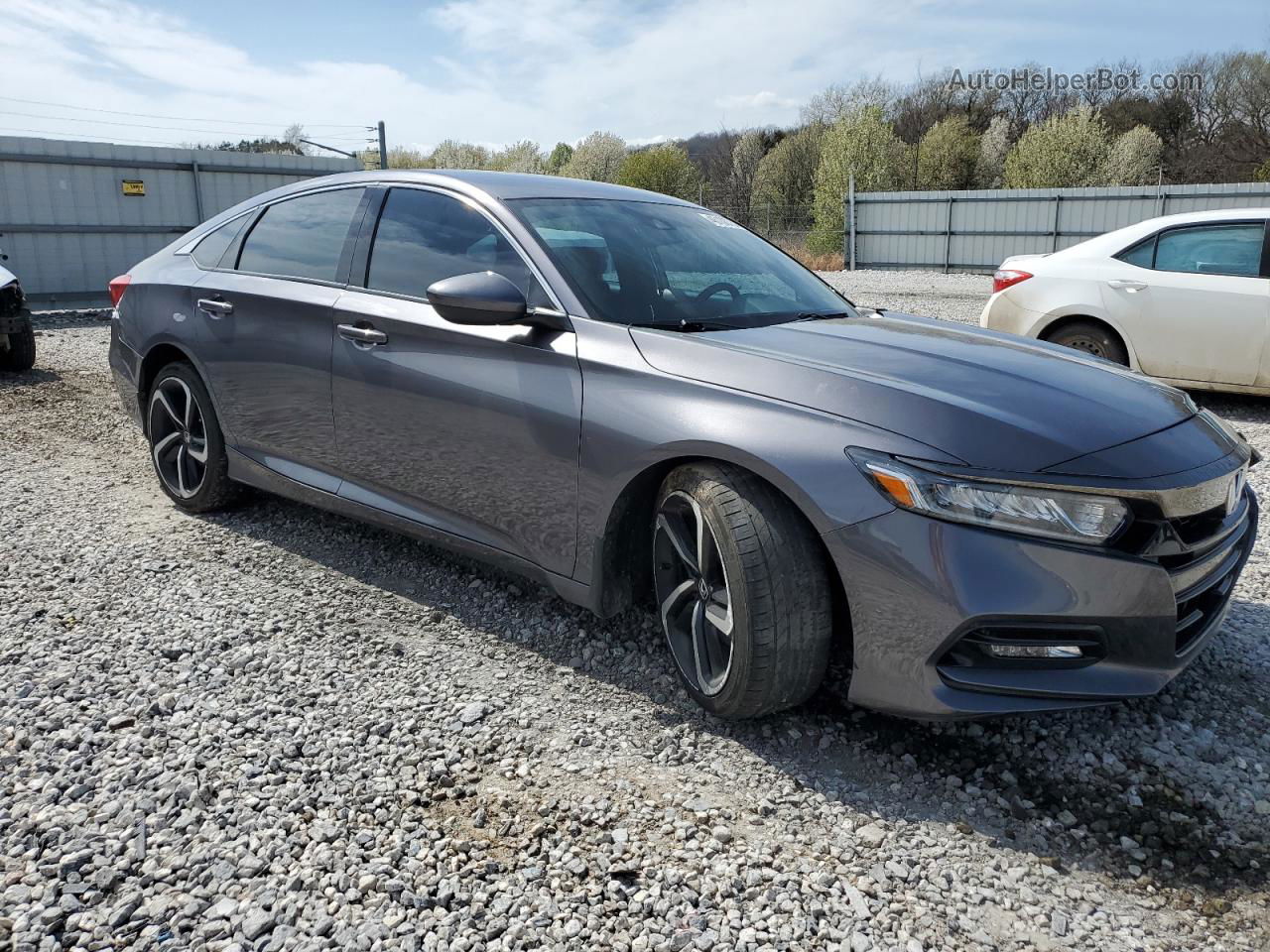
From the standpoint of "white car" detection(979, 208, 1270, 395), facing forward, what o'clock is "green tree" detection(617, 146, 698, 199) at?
The green tree is roughly at 8 o'clock from the white car.

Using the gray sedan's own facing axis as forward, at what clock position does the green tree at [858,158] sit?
The green tree is roughly at 8 o'clock from the gray sedan.

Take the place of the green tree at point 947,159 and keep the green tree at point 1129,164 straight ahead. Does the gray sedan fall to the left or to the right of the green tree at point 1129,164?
right

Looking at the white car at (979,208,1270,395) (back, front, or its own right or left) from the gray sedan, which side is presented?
right

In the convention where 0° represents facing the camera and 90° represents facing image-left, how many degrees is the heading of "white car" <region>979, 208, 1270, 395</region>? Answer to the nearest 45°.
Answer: approximately 270°

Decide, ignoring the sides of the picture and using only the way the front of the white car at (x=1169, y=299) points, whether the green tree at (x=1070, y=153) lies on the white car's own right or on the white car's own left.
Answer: on the white car's own left

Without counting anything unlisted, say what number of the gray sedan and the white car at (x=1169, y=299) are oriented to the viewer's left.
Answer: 0

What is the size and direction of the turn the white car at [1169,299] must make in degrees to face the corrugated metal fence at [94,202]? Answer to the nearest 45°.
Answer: approximately 180°

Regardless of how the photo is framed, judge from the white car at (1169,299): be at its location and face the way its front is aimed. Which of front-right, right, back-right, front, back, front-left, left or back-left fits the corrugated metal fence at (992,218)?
left

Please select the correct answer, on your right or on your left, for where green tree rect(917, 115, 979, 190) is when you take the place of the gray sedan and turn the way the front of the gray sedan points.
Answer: on your left
